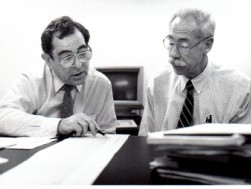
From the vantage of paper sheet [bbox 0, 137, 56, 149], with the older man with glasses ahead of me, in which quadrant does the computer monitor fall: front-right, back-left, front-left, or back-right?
front-left

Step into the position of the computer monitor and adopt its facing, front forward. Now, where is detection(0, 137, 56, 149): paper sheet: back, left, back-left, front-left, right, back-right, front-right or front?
front

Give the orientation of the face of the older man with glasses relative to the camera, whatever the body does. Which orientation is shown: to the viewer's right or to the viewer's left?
to the viewer's left

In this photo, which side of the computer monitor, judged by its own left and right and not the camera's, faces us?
front

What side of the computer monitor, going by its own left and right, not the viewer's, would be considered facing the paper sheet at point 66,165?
front

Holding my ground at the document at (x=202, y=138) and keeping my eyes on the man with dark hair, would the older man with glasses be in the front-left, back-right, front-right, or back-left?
front-right

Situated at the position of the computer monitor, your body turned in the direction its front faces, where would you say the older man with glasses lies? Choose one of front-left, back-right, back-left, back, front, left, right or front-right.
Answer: front

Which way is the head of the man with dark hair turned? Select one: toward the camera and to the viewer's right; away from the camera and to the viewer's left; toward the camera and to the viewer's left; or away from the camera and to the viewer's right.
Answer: toward the camera and to the viewer's right

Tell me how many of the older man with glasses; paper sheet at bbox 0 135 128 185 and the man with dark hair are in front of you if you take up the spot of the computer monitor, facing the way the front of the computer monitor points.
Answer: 3

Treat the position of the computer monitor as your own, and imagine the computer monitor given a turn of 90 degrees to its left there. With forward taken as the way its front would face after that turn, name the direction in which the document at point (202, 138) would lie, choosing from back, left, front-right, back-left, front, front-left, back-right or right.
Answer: right

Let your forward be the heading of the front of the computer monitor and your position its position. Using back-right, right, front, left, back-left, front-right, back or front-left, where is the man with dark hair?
front
